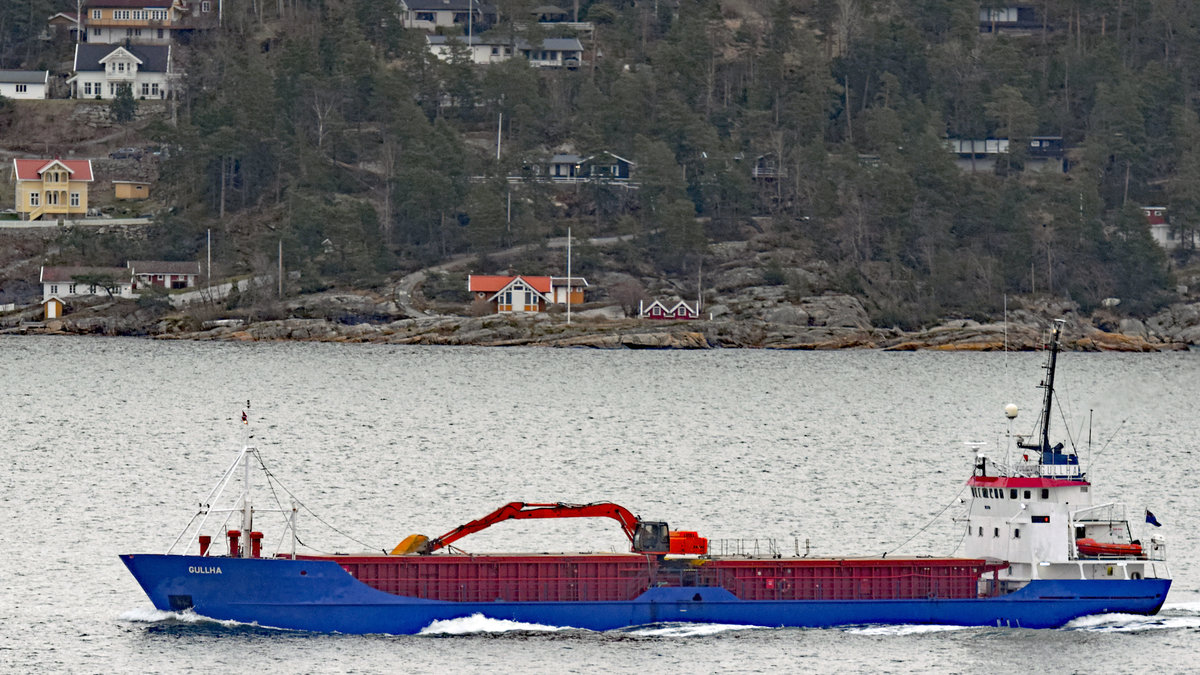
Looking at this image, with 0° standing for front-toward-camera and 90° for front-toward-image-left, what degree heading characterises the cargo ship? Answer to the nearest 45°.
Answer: approximately 90°
